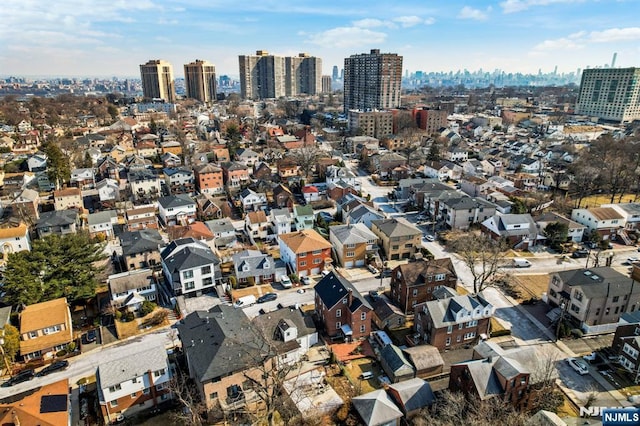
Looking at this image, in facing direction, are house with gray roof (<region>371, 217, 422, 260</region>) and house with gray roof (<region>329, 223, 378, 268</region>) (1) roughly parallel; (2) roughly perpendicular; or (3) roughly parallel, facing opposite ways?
roughly parallel

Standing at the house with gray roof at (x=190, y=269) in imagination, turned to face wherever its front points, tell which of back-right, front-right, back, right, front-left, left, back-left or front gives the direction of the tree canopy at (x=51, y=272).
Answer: right

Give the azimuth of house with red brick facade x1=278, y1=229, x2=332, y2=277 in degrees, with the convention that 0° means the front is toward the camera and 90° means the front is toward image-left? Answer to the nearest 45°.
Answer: approximately 315°

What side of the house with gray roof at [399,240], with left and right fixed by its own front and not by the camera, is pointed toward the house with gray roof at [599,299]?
front

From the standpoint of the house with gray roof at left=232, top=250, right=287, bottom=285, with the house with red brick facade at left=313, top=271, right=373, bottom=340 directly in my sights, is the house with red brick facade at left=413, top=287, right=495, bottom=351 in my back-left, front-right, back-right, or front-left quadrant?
front-left

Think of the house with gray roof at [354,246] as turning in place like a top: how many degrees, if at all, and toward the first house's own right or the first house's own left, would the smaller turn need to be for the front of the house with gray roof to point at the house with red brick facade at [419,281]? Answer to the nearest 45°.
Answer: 0° — it already faces it

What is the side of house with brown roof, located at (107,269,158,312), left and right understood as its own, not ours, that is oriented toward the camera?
front

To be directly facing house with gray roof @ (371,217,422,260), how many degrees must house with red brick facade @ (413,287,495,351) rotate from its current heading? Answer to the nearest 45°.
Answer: approximately 180°

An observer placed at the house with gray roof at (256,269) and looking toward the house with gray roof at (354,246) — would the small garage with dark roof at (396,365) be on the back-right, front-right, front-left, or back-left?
front-right

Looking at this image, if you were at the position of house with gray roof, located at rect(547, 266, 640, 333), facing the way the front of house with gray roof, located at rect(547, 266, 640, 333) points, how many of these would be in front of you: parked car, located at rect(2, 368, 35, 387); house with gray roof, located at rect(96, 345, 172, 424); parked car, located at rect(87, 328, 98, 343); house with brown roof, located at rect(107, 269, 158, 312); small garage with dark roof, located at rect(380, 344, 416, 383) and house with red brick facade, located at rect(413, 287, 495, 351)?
6

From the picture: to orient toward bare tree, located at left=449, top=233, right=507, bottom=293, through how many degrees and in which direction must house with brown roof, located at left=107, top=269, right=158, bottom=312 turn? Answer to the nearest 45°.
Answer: approximately 90° to its left

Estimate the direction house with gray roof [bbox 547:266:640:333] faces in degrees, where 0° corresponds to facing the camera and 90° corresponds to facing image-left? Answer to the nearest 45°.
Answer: approximately 45°

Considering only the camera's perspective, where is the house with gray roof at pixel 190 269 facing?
facing the viewer

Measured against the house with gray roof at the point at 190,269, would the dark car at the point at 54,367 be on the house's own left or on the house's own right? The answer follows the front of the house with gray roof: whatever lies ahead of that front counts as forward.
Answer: on the house's own right

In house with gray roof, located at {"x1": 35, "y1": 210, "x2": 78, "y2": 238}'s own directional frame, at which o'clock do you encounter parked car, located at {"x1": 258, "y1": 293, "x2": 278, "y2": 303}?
The parked car is roughly at 11 o'clock from the house with gray roof.

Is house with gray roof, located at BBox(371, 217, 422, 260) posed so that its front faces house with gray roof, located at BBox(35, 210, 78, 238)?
no

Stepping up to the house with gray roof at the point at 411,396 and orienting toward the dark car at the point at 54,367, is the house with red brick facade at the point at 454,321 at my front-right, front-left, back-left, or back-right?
back-right

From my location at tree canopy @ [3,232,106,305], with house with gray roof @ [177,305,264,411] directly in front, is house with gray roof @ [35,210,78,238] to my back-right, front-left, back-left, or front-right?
back-left

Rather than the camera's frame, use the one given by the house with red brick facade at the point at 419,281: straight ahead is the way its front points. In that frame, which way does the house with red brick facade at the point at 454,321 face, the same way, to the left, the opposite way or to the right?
the same way
